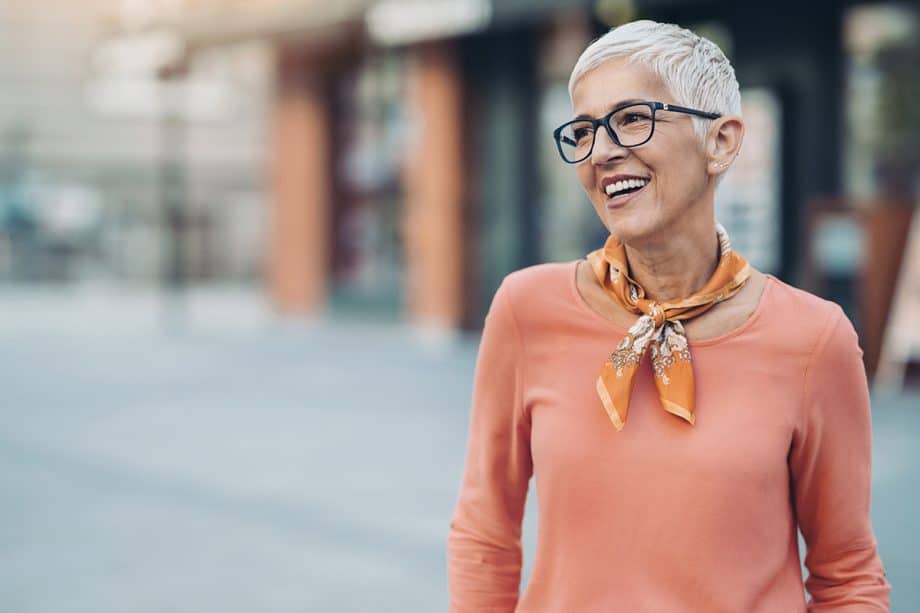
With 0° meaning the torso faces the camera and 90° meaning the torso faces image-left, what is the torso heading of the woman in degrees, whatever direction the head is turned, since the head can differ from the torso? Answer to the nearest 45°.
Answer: approximately 0°
